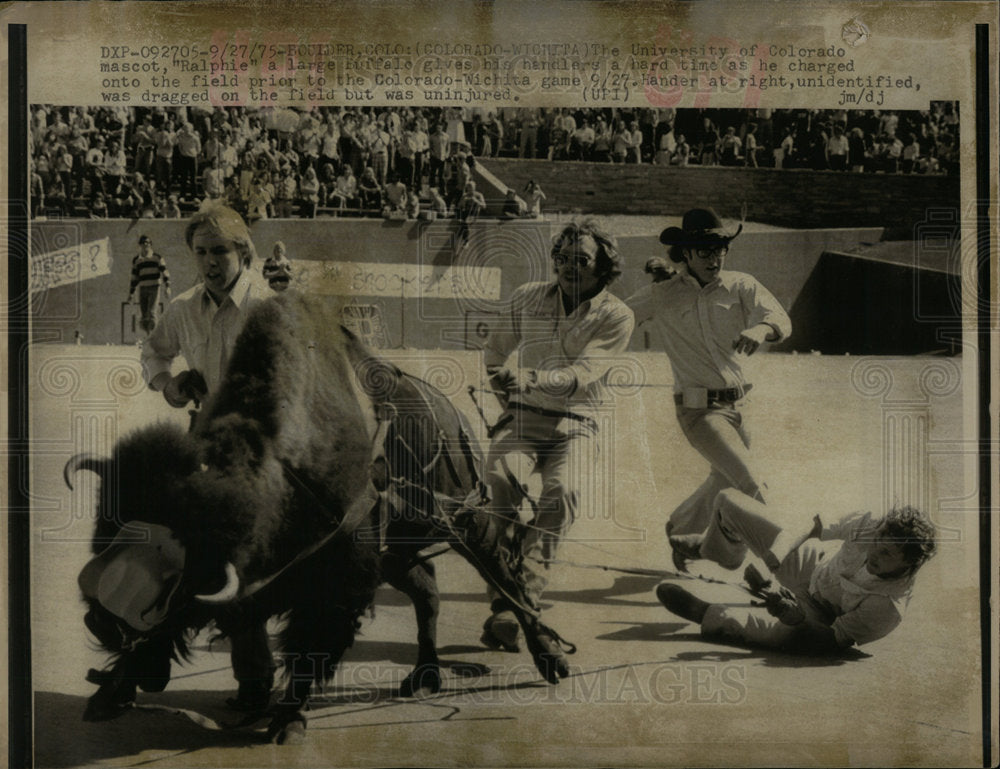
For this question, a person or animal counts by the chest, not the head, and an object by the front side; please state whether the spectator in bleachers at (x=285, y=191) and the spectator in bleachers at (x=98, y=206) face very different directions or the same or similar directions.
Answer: same or similar directions

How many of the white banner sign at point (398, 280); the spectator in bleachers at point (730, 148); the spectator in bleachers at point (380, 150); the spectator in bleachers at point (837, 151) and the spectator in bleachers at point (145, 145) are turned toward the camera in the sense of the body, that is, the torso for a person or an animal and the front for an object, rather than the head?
5

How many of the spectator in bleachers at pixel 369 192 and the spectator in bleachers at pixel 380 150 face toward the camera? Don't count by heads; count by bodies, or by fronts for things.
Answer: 2

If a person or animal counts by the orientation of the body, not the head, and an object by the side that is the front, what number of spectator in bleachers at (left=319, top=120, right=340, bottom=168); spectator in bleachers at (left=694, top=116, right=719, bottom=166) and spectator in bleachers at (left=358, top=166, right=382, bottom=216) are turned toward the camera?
3

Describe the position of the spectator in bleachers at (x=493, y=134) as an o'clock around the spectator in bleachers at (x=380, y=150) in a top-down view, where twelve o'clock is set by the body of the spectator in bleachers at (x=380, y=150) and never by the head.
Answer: the spectator in bleachers at (x=493, y=134) is roughly at 9 o'clock from the spectator in bleachers at (x=380, y=150).

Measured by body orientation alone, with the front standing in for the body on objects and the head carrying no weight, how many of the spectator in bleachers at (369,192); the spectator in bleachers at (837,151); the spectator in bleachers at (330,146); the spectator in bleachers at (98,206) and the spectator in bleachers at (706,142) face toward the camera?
5

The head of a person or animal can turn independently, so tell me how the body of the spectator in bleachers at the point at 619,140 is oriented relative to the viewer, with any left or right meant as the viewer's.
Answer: facing the viewer

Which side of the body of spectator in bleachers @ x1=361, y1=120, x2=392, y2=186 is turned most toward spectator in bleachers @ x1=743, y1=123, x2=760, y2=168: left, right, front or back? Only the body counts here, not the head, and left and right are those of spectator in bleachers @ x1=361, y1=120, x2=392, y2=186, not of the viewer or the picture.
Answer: left

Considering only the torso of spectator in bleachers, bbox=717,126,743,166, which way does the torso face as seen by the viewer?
toward the camera

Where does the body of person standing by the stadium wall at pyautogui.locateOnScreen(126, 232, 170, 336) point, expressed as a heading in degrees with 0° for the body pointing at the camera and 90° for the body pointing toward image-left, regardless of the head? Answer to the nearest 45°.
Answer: approximately 0°

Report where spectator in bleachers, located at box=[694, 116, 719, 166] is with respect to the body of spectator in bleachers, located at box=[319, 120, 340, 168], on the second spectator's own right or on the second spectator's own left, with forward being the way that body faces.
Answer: on the second spectator's own left

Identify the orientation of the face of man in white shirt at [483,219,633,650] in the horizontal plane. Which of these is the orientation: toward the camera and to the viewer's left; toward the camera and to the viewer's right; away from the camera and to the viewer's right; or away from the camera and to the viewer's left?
toward the camera and to the viewer's left

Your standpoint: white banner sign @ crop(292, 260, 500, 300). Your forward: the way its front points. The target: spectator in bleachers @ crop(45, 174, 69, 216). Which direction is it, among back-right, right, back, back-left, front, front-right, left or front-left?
right

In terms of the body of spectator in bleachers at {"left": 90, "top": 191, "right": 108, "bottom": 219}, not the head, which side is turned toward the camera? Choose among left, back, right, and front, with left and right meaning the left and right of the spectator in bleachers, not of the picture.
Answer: front

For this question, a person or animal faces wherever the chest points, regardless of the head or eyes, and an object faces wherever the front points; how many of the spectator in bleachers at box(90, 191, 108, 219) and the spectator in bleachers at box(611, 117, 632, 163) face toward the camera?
2
